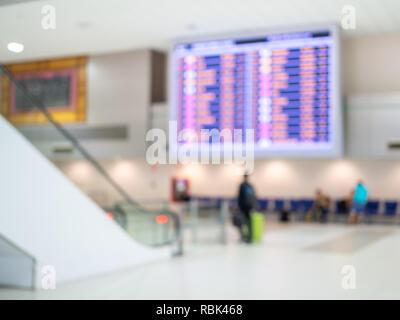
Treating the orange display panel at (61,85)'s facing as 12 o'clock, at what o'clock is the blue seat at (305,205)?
The blue seat is roughly at 10 o'clock from the orange display panel.

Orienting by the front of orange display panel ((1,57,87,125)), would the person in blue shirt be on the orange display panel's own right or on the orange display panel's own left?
on the orange display panel's own left

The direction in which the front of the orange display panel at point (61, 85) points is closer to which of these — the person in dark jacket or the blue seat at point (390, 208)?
the person in dark jacket

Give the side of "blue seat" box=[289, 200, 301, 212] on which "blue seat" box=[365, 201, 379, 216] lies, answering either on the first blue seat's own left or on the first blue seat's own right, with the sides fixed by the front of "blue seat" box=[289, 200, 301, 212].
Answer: on the first blue seat's own left

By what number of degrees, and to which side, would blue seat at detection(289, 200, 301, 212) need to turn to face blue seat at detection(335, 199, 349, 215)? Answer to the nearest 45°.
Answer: approximately 45° to its left

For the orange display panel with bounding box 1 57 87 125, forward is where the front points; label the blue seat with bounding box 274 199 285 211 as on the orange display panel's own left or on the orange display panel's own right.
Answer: on the orange display panel's own left

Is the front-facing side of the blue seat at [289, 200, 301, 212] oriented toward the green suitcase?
yes

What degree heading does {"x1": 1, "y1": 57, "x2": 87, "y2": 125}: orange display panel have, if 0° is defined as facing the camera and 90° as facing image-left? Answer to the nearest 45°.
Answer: approximately 0°

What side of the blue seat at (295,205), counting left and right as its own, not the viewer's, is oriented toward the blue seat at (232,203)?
right

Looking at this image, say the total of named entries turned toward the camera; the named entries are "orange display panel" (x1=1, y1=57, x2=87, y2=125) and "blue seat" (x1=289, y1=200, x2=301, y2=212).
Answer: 2
